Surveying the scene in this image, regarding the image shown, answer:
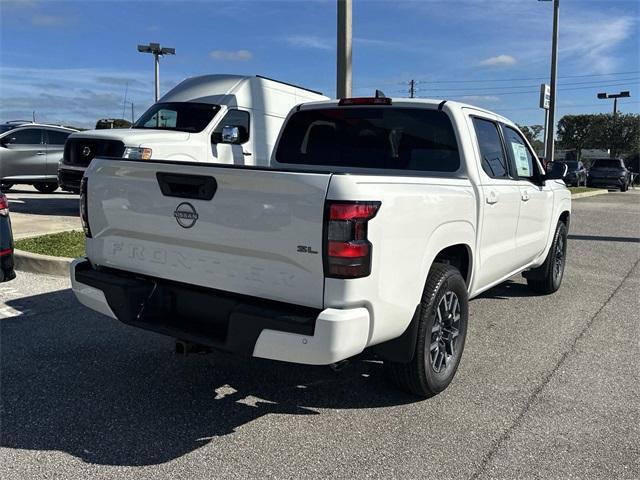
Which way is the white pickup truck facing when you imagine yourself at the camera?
facing away from the viewer and to the right of the viewer

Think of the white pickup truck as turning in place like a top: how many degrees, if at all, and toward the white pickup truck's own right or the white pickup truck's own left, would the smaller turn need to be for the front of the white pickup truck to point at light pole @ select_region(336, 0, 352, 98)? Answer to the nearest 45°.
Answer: approximately 45° to the white pickup truck's own left

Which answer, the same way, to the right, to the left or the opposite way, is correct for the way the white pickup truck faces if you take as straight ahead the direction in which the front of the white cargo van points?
the opposite way

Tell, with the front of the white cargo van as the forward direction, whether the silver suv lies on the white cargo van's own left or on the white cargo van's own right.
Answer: on the white cargo van's own right

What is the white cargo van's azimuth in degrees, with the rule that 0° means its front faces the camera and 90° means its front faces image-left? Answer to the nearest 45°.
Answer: approximately 45°

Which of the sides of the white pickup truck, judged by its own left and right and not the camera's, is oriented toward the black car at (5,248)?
left

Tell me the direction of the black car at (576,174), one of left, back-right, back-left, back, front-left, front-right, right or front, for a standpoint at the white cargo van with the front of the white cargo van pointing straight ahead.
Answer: back

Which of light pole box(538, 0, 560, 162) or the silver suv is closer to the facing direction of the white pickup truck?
the light pole
